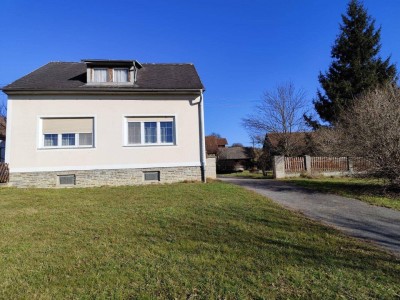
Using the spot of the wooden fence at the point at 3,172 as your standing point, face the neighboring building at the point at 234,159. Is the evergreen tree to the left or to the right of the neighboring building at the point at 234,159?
right

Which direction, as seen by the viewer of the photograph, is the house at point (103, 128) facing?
facing the viewer

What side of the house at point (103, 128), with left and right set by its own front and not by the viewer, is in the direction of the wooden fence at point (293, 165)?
left

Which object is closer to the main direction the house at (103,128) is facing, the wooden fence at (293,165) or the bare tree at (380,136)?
the bare tree

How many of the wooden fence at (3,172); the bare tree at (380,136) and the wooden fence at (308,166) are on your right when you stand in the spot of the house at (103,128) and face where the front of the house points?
1

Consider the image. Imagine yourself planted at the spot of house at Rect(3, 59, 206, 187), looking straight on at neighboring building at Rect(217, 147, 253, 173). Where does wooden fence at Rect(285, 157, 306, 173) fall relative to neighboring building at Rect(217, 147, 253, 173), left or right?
right

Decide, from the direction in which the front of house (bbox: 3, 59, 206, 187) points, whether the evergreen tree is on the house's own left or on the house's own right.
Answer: on the house's own left

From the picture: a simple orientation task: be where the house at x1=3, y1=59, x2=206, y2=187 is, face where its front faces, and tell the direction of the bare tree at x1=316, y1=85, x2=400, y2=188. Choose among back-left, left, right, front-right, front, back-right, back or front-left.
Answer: front-left

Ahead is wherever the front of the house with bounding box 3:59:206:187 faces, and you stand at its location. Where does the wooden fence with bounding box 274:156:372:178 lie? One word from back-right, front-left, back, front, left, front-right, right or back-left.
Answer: left

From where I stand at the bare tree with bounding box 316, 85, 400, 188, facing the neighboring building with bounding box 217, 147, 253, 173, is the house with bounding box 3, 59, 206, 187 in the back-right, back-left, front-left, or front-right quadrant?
front-left

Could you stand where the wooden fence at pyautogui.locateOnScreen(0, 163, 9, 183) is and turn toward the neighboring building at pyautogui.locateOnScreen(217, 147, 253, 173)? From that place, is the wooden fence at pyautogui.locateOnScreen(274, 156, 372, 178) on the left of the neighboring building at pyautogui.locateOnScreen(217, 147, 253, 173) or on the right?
right

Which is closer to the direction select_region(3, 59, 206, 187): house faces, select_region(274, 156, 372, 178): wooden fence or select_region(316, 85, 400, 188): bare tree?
the bare tree

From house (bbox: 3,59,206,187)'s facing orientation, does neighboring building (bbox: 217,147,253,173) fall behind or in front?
behind

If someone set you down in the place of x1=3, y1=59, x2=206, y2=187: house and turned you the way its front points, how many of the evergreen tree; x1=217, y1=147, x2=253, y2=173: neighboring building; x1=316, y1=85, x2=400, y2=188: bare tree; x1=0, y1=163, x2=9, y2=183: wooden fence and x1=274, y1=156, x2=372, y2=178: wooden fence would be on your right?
1
